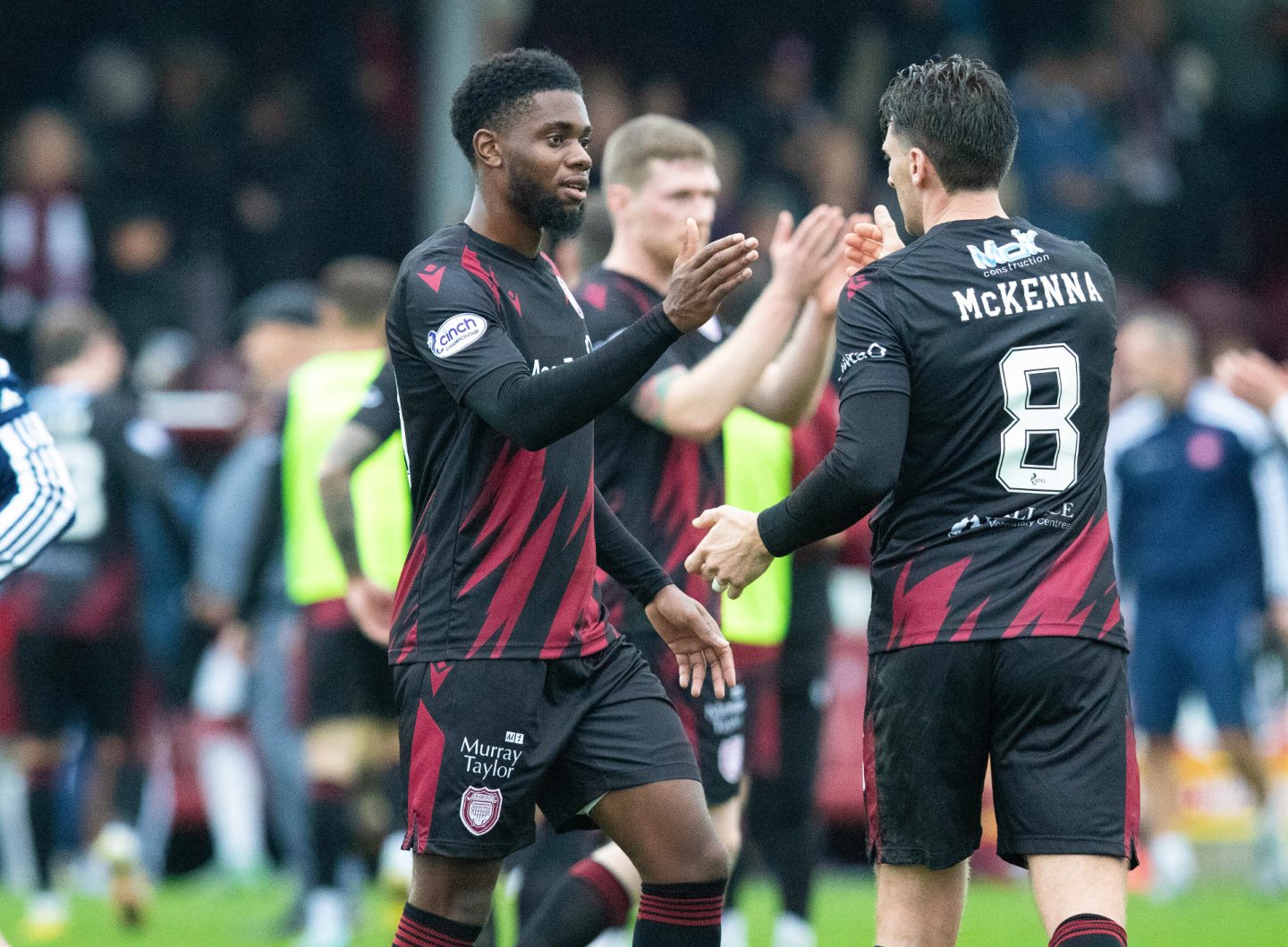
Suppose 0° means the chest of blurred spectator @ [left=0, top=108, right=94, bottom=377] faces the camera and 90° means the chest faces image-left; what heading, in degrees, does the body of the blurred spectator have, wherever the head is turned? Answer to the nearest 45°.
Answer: approximately 0°

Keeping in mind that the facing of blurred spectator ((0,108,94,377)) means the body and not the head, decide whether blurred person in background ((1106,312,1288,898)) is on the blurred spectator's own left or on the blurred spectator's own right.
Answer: on the blurred spectator's own left

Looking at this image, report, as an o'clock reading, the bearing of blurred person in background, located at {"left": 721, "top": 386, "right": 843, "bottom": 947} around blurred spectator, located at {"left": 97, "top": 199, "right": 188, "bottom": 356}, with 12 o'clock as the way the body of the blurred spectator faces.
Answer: The blurred person in background is roughly at 11 o'clock from the blurred spectator.

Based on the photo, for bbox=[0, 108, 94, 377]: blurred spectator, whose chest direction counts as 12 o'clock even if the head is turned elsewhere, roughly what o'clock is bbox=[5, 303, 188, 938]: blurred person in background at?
The blurred person in background is roughly at 12 o'clock from the blurred spectator.

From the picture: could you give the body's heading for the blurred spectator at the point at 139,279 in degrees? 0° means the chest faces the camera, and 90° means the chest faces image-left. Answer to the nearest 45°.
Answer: approximately 0°
